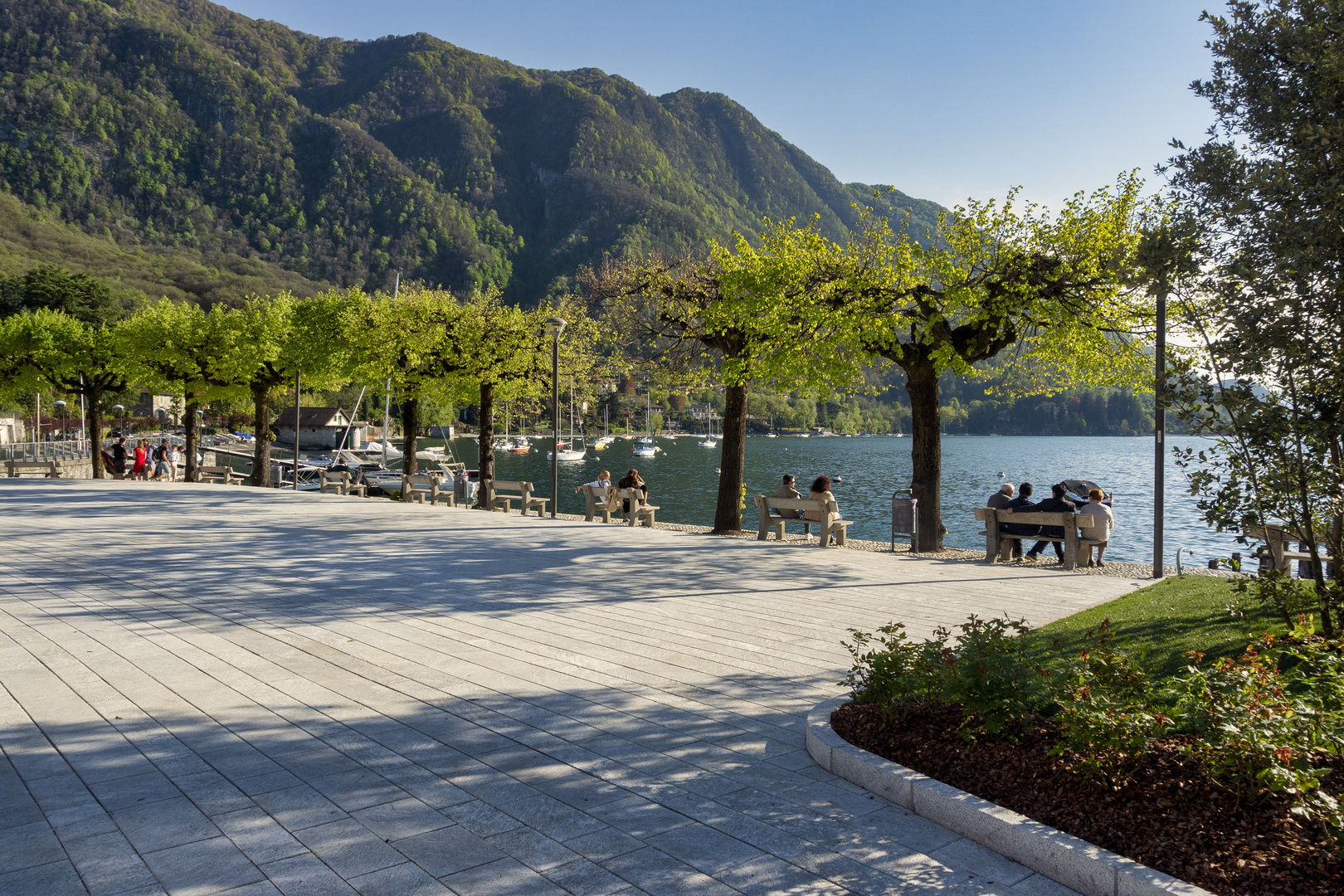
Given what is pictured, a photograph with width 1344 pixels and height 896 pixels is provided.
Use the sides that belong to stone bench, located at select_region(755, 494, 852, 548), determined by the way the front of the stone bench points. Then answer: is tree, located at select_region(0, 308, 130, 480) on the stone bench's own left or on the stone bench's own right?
on the stone bench's own left

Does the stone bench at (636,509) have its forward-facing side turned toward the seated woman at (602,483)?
no

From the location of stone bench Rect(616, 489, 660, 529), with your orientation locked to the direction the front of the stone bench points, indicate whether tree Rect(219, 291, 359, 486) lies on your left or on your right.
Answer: on your left

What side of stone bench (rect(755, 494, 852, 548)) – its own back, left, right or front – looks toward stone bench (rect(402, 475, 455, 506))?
left

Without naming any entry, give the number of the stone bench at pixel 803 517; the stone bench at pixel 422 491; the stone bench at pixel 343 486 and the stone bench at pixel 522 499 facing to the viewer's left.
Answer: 0

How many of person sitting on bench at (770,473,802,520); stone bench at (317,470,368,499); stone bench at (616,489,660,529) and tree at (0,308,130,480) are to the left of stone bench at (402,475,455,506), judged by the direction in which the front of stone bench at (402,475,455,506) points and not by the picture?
2

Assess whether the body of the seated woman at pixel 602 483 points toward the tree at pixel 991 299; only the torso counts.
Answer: no

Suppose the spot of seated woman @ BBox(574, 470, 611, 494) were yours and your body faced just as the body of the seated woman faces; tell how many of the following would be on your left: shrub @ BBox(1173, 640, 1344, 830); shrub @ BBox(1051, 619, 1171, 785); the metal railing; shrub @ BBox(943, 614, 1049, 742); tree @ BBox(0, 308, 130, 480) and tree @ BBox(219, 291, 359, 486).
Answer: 3

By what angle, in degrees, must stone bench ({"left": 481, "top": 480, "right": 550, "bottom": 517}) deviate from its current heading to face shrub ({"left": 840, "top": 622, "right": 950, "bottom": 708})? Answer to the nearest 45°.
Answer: approximately 135° to its right

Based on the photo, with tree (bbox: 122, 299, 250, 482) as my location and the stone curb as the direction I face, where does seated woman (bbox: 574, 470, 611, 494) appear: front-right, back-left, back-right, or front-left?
front-left

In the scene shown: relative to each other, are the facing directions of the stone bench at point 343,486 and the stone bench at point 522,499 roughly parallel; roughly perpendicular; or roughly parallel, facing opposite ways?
roughly parallel

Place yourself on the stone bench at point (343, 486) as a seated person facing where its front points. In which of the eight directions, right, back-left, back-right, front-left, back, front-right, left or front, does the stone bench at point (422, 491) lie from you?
right

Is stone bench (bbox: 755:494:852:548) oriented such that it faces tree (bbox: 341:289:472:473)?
no

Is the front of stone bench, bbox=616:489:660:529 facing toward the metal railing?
no

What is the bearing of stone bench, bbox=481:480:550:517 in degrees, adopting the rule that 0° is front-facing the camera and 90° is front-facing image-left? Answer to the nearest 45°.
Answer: approximately 225°

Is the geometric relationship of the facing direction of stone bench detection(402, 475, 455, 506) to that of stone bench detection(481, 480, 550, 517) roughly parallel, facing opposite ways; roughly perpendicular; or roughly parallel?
roughly parallel
